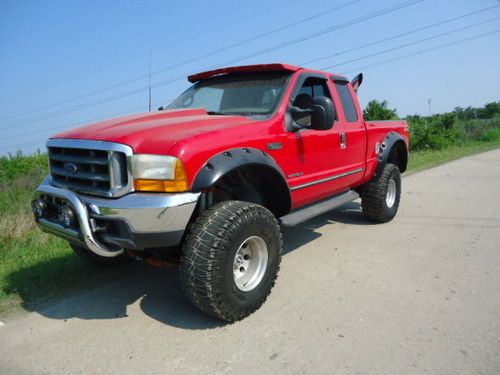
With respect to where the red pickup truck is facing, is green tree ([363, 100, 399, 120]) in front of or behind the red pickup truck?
behind

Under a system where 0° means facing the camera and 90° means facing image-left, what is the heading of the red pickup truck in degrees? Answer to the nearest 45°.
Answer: approximately 45°
